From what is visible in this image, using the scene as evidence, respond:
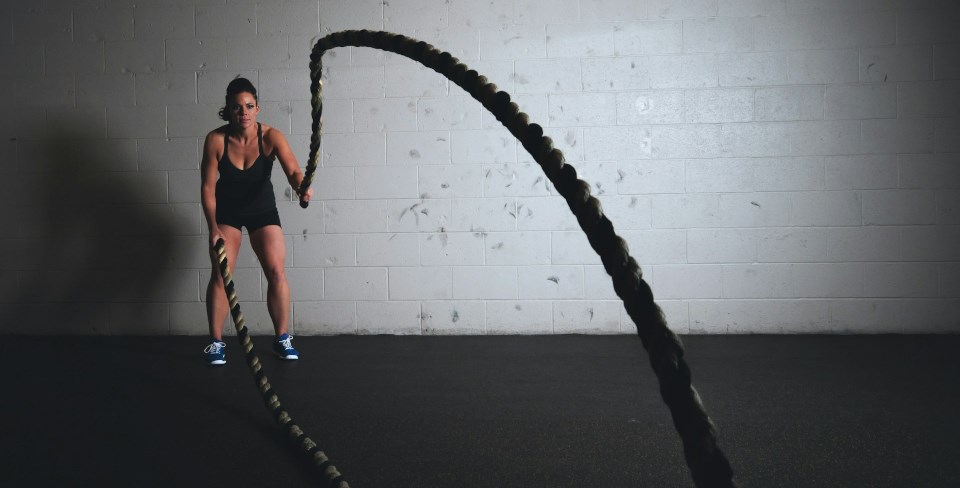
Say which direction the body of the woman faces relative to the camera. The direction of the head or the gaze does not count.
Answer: toward the camera

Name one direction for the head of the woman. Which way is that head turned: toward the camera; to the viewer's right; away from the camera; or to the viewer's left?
toward the camera
